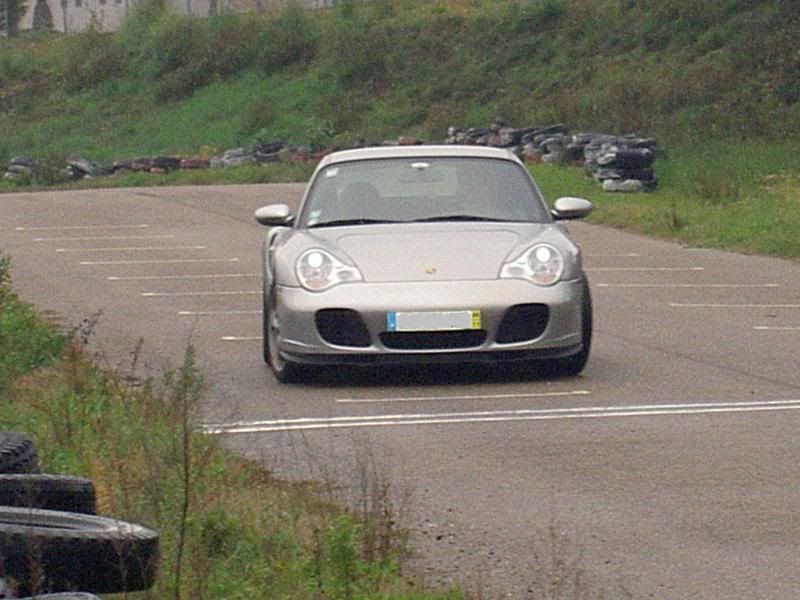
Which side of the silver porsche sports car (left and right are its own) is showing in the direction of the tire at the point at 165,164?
back

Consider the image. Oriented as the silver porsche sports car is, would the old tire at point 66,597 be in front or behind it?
in front

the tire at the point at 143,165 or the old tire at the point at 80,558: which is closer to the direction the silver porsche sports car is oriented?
the old tire

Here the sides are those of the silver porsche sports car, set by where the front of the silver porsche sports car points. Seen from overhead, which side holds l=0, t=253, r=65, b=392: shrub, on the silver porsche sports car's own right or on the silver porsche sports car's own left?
on the silver porsche sports car's own right

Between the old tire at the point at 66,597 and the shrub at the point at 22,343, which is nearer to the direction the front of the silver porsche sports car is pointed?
the old tire

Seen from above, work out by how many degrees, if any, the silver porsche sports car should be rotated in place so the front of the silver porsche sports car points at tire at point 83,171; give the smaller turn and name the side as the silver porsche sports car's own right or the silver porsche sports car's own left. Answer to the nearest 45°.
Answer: approximately 180°

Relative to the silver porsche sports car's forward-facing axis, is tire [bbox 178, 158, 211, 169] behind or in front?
behind

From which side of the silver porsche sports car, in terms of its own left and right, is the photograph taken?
front

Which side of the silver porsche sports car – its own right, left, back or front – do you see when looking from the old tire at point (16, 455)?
front

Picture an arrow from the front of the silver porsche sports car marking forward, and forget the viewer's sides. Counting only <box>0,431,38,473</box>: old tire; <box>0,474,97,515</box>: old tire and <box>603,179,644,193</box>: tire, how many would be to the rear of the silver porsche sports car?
1

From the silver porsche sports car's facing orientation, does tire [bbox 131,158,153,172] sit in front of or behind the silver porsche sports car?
behind
